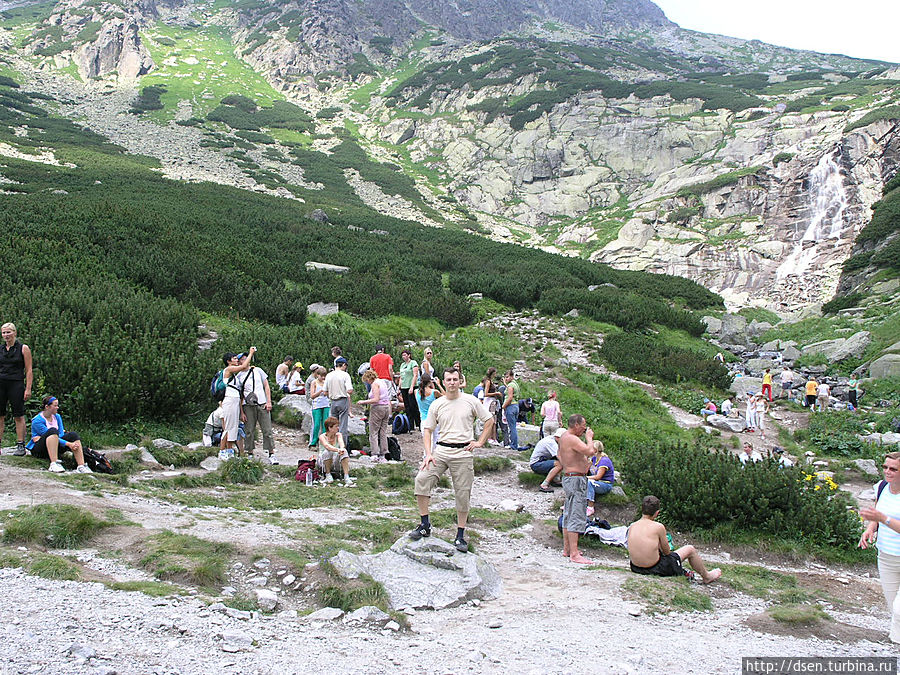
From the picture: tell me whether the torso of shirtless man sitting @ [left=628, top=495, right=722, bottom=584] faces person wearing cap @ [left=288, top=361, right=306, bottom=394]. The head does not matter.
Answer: no

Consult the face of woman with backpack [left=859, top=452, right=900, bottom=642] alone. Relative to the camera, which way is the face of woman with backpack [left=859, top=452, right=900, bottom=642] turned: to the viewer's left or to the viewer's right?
to the viewer's left

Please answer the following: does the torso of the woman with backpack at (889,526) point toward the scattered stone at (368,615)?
no

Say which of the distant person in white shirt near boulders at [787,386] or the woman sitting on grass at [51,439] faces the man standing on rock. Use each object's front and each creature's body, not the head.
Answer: the woman sitting on grass

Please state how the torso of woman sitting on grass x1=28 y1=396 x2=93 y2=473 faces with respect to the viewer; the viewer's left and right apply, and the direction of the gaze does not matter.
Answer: facing the viewer and to the right of the viewer

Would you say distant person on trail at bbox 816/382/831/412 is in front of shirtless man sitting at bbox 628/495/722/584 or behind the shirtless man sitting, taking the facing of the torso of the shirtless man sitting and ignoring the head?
in front

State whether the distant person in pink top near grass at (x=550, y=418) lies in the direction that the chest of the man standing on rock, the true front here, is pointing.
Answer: no
